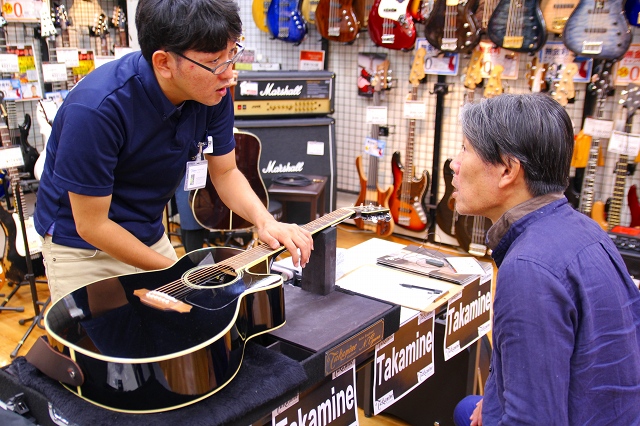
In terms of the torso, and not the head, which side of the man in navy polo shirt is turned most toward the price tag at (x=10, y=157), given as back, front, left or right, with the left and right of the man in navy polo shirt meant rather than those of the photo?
back

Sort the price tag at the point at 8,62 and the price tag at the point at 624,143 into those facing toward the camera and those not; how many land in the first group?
2

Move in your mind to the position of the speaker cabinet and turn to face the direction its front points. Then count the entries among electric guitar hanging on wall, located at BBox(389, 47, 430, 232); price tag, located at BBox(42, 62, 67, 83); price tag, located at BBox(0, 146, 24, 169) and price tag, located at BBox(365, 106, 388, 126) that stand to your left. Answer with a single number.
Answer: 2

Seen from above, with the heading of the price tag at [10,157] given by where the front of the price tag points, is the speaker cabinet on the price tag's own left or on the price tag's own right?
on the price tag's own left

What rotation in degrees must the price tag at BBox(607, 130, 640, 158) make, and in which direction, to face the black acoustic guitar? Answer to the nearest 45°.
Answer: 0° — it already faces it

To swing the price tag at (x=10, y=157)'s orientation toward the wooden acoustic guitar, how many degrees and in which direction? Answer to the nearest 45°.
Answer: approximately 90° to its left

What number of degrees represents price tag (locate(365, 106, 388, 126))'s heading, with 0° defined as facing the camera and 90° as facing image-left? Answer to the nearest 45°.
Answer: approximately 0°

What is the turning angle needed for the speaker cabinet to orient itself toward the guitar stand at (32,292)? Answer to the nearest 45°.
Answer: approximately 45° to its right

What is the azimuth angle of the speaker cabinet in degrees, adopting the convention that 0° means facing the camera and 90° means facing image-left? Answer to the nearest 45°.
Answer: approximately 0°

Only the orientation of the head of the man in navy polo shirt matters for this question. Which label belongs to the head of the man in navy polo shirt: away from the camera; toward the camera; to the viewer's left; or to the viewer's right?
to the viewer's right

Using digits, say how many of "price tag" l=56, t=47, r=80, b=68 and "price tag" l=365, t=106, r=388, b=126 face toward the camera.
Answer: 2
